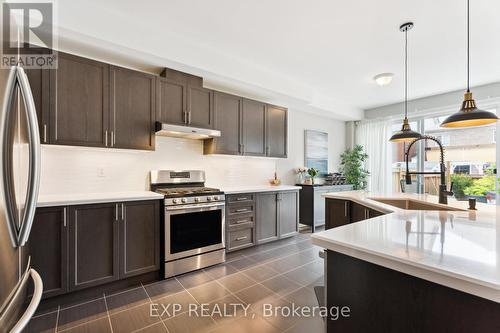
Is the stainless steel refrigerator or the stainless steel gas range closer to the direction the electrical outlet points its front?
the stainless steel refrigerator

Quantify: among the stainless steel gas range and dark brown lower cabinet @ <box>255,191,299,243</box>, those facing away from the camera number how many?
0

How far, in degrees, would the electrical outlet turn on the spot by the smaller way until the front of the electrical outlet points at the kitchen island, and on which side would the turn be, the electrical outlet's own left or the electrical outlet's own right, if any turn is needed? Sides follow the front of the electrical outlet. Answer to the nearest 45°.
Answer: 0° — it already faces it

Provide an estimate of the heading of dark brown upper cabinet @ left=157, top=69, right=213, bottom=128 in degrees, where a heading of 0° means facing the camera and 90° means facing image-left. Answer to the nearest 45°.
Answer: approximately 315°

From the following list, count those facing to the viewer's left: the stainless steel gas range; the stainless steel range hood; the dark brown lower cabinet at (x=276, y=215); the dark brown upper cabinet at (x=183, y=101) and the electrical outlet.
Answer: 0

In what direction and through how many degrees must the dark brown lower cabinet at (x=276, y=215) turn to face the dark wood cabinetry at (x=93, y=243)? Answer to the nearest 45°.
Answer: approximately 90° to its right

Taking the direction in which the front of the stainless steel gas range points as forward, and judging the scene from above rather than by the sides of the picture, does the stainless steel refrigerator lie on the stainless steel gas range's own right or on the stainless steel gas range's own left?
on the stainless steel gas range's own right

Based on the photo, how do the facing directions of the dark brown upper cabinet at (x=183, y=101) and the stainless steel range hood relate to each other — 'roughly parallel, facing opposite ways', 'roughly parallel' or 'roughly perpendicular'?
roughly parallel

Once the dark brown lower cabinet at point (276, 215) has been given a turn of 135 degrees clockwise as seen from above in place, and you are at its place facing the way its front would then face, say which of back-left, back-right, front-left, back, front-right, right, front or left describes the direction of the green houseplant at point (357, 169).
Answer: back-right

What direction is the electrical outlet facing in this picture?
toward the camera

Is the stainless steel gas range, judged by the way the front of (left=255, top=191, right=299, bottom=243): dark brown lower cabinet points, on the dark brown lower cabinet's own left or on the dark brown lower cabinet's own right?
on the dark brown lower cabinet's own right

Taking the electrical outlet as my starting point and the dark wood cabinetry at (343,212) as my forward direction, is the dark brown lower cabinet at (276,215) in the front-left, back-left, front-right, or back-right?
front-left

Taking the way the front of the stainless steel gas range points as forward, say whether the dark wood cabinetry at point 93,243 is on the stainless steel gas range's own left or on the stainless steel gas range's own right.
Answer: on the stainless steel gas range's own right

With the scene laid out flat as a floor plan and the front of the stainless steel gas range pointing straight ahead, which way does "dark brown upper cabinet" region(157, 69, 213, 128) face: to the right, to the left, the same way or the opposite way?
the same way

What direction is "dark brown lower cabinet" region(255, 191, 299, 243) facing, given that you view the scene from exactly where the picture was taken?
facing the viewer and to the right of the viewer

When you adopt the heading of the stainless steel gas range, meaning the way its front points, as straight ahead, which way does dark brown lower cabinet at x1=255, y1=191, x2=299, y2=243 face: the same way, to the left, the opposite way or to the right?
the same way

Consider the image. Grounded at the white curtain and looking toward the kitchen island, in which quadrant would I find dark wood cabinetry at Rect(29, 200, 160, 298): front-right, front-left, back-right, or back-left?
front-right
